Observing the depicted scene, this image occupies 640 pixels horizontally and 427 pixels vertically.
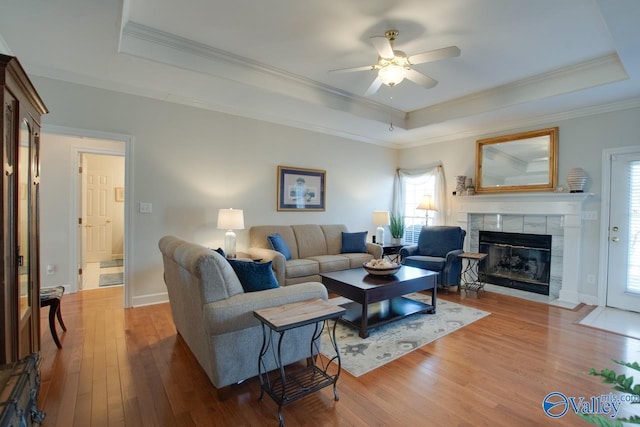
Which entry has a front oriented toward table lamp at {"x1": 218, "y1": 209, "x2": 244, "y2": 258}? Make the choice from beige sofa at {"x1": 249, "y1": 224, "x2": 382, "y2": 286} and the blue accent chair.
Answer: the blue accent chair

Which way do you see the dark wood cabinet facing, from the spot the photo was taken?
facing to the right of the viewer

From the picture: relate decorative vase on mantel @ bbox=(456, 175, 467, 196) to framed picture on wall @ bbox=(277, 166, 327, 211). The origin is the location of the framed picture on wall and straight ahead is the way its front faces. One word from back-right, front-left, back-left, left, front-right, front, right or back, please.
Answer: front-left

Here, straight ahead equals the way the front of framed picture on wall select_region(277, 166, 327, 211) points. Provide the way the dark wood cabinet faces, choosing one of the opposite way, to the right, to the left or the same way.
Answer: to the left

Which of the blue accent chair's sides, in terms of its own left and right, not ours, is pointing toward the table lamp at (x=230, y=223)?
front

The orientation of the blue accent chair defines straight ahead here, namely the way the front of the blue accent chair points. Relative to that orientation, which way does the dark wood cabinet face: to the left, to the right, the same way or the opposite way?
the opposite way

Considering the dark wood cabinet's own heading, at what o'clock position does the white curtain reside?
The white curtain is roughly at 12 o'clock from the dark wood cabinet.
